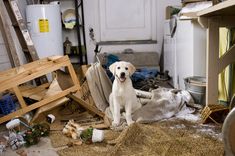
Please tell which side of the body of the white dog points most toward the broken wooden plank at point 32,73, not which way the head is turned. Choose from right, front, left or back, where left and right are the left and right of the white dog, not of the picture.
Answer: right

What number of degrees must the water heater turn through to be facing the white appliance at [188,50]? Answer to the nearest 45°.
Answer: approximately 45° to its left

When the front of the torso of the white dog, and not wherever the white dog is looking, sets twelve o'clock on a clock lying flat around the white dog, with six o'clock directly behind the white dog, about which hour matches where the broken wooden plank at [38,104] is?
The broken wooden plank is roughly at 3 o'clock from the white dog.

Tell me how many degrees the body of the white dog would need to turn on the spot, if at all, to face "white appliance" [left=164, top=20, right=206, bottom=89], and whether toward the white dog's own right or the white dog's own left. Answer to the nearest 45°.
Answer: approximately 135° to the white dog's own left

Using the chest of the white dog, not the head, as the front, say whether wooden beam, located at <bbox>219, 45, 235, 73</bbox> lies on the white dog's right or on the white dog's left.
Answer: on the white dog's left

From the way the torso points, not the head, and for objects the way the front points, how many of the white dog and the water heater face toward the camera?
2

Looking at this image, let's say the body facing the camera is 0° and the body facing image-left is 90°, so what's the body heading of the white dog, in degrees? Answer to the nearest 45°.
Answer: approximately 0°

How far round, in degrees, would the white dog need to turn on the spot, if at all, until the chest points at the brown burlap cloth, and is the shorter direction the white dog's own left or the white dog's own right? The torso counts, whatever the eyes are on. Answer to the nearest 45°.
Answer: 0° — it already faces it

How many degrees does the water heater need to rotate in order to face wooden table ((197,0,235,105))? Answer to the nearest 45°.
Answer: approximately 45° to its left

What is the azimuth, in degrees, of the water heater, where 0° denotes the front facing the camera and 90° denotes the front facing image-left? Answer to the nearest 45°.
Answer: approximately 0°

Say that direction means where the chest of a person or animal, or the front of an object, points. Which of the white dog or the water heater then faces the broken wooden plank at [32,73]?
the water heater
